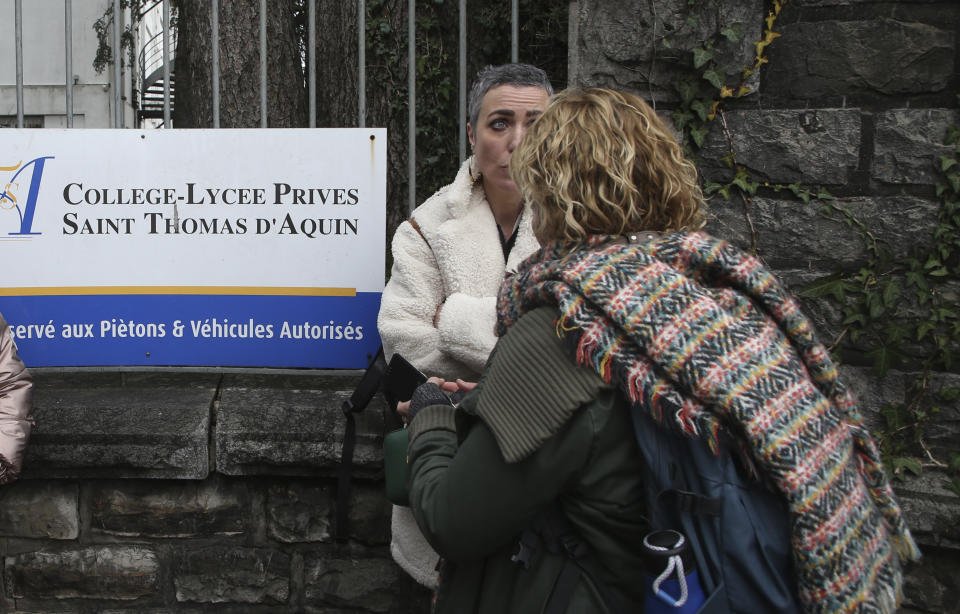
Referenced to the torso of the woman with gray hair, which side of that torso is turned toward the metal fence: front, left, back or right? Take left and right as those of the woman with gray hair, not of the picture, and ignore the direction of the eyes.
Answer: back

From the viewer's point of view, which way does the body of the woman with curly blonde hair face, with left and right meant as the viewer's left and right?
facing away from the viewer and to the left of the viewer

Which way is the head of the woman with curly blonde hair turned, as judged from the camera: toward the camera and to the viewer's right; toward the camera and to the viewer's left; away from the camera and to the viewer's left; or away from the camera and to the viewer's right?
away from the camera and to the viewer's left

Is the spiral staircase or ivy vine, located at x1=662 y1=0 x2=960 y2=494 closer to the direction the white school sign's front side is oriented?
the ivy vine

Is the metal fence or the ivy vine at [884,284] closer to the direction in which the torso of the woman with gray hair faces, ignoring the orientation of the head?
the ivy vine

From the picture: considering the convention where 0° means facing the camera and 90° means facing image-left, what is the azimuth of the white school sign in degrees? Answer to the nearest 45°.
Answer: approximately 0°

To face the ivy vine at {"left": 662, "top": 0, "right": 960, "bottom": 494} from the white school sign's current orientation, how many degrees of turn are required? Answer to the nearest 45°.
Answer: approximately 45° to its left

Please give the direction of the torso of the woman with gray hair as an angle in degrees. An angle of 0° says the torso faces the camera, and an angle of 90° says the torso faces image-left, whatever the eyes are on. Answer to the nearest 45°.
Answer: approximately 315°

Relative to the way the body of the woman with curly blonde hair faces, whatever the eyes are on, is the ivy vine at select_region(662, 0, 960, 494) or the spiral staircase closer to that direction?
the spiral staircase

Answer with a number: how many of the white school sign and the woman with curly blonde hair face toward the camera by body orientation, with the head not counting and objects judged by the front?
1

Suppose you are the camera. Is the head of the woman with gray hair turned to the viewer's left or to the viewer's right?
to the viewer's right

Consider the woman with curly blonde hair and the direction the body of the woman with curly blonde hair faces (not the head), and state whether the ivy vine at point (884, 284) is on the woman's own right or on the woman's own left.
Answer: on the woman's own right
